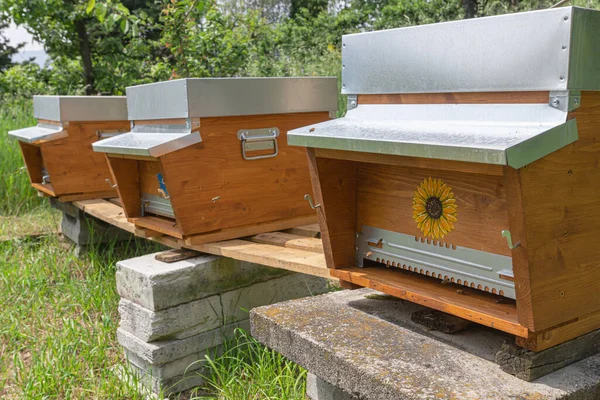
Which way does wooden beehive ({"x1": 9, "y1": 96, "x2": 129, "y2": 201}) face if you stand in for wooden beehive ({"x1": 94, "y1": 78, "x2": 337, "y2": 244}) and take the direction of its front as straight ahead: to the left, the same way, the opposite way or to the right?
the same way

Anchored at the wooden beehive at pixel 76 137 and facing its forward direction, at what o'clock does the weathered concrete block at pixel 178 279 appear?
The weathered concrete block is roughly at 10 o'clock from the wooden beehive.

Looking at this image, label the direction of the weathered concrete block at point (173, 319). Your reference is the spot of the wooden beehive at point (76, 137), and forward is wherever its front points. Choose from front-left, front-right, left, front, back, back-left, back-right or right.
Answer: front-left

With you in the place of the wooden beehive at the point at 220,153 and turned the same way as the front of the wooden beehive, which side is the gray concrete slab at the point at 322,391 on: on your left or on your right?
on your left

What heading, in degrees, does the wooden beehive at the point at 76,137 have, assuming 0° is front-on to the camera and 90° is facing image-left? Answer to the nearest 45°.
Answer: approximately 45°

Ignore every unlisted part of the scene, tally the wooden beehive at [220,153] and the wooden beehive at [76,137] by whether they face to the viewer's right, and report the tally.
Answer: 0

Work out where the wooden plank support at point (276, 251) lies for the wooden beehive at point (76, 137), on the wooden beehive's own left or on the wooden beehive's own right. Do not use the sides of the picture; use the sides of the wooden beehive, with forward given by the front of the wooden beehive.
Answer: on the wooden beehive's own left

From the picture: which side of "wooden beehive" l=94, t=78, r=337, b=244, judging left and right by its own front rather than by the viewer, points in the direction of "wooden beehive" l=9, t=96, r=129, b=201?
right

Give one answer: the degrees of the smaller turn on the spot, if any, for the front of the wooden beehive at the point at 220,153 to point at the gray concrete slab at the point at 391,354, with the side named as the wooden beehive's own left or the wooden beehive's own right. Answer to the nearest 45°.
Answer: approximately 45° to the wooden beehive's own left

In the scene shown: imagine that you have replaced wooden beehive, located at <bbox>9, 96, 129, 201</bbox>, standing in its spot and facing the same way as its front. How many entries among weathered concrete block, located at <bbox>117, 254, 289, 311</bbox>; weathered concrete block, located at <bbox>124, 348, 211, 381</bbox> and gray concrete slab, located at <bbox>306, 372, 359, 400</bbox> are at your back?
0

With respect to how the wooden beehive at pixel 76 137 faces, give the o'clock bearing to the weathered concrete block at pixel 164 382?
The weathered concrete block is roughly at 10 o'clock from the wooden beehive.

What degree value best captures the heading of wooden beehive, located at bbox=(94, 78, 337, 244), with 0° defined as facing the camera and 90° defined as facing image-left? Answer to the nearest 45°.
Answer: approximately 45°

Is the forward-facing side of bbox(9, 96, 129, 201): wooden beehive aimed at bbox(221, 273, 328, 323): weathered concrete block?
no
